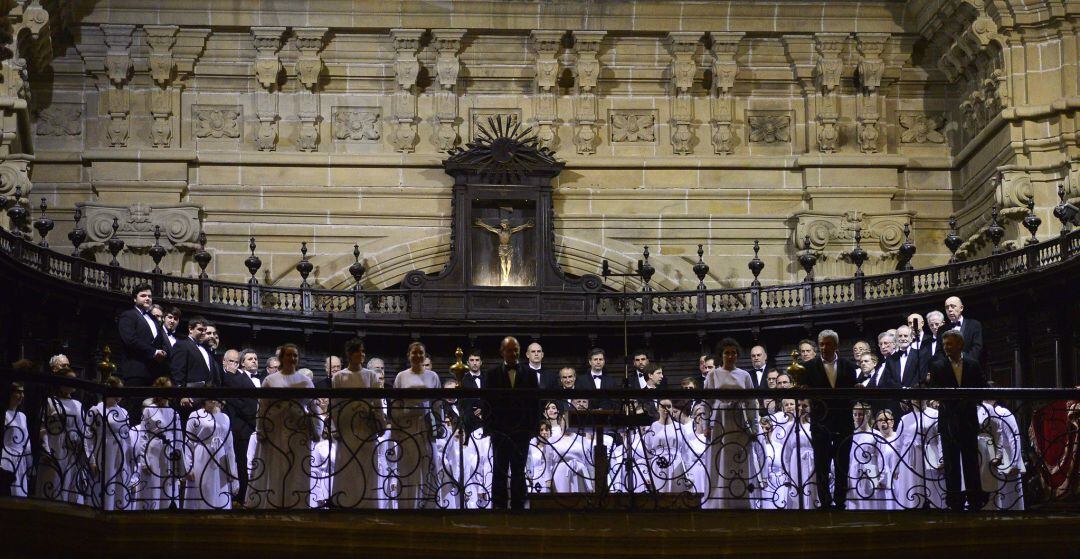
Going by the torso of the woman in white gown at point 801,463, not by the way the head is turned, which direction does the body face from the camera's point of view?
toward the camera

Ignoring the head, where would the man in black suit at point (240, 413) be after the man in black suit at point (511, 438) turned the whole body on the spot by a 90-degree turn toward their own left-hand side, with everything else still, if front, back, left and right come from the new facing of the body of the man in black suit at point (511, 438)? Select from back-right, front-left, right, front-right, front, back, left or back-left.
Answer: back-left

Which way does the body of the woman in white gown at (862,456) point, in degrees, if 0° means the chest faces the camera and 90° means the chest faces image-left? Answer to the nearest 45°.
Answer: approximately 45°

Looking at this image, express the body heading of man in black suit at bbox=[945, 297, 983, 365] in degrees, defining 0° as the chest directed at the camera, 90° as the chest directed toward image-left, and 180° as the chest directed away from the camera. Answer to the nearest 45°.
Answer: approximately 45°

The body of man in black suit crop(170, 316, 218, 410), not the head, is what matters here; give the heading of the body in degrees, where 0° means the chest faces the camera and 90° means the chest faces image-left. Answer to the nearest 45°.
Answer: approximately 315°

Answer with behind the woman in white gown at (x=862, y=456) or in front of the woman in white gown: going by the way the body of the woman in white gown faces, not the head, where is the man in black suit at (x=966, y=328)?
behind
